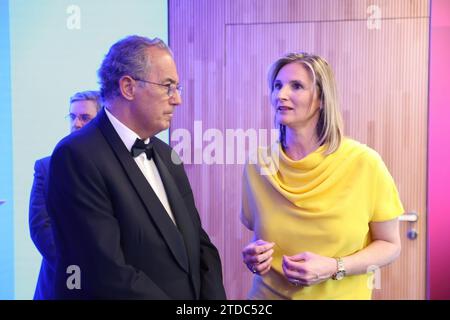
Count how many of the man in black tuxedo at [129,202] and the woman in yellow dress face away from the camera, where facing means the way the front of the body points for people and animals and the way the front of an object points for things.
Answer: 0

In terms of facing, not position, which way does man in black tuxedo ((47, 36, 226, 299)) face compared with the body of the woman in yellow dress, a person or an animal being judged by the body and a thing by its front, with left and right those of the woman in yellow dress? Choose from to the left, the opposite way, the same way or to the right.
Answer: to the left

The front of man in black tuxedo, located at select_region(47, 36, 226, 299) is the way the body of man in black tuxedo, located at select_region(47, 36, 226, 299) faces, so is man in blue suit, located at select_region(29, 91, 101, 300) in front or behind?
behind

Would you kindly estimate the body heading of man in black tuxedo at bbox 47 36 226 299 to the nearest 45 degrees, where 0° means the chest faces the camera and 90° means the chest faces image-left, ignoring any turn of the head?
approximately 315°

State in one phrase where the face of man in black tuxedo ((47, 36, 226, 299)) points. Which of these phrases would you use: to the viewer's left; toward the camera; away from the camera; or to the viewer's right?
to the viewer's right

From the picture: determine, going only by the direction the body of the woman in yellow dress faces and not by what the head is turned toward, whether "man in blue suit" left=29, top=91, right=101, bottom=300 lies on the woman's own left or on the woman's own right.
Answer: on the woman's own right

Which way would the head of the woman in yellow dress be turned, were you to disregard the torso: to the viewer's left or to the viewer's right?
to the viewer's left
